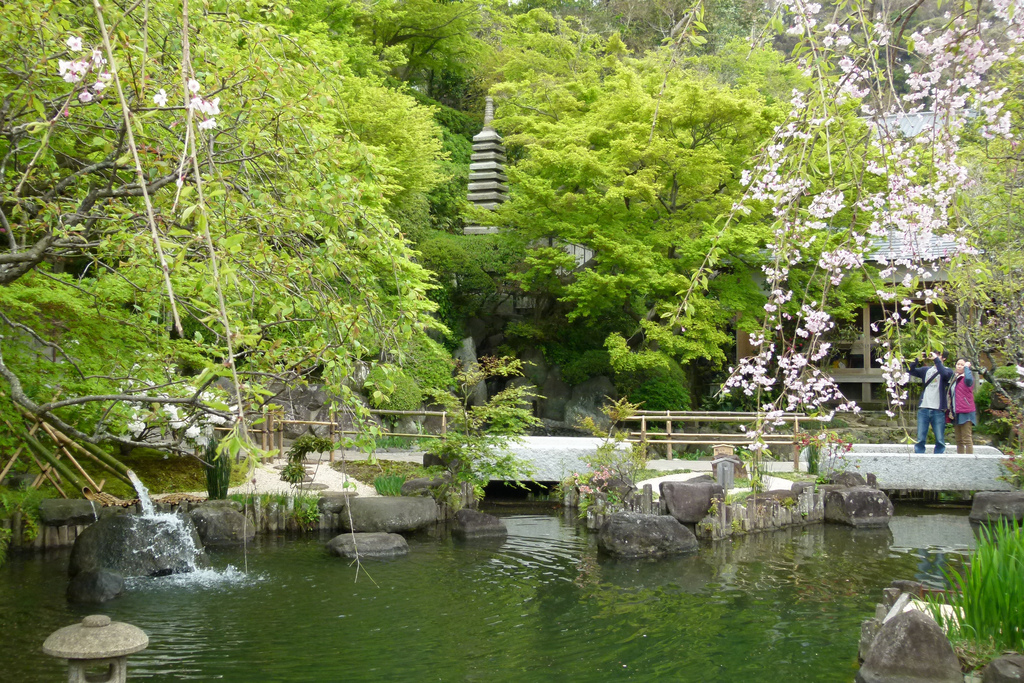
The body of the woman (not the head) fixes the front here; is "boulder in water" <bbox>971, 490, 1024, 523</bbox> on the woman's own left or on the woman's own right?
on the woman's own left

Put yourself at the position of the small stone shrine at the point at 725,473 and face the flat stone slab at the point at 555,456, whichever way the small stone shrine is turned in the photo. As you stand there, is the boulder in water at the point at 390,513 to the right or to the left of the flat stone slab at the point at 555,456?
left

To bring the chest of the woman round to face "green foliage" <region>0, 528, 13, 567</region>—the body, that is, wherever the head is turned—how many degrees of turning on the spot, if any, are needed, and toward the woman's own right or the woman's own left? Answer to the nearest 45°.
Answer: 0° — they already face it

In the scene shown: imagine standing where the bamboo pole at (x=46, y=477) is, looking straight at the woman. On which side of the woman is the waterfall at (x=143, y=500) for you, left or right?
right

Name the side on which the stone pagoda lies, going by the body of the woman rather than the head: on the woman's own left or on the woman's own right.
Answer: on the woman's own right

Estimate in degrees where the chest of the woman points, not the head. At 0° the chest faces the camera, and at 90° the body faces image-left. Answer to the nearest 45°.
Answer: approximately 45°

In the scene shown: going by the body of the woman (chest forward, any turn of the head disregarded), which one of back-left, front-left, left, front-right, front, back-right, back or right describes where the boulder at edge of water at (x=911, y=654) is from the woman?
front-left

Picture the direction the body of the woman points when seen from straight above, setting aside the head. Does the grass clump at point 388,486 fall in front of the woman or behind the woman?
in front
